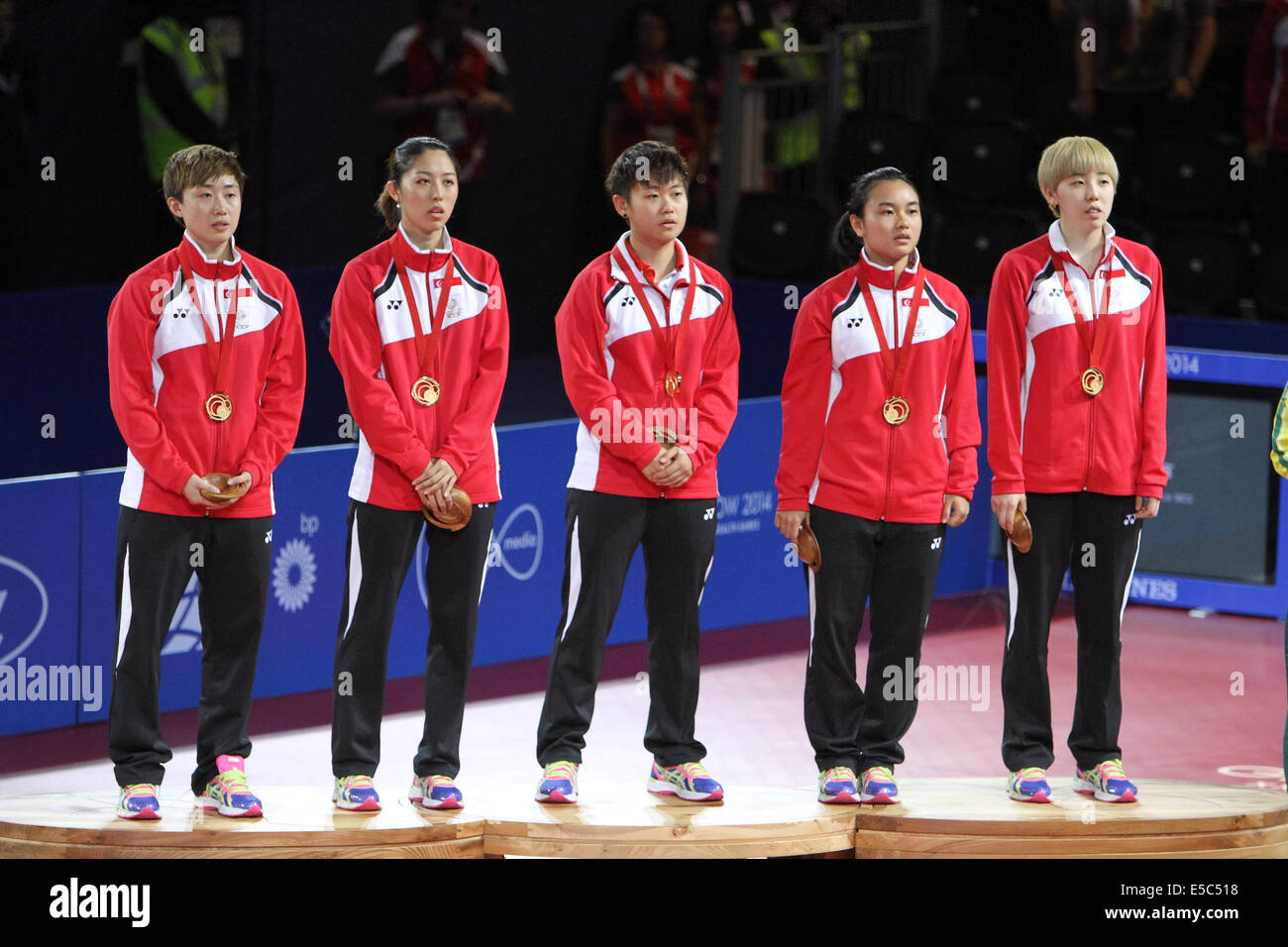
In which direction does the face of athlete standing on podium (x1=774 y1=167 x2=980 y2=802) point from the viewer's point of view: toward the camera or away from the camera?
toward the camera

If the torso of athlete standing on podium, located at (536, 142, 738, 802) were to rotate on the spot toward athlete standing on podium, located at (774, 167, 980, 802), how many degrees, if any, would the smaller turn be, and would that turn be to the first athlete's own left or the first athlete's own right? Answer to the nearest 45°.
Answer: approximately 45° to the first athlete's own left

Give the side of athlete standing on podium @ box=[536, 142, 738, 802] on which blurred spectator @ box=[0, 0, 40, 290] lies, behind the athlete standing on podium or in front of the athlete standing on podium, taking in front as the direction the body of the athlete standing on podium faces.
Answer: behind

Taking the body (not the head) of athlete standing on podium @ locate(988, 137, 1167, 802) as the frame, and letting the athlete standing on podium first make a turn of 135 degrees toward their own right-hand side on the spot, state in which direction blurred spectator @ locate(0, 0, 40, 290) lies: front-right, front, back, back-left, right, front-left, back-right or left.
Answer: front-right

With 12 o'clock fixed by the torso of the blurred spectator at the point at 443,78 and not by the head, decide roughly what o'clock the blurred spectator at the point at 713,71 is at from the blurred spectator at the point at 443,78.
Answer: the blurred spectator at the point at 713,71 is roughly at 8 o'clock from the blurred spectator at the point at 443,78.

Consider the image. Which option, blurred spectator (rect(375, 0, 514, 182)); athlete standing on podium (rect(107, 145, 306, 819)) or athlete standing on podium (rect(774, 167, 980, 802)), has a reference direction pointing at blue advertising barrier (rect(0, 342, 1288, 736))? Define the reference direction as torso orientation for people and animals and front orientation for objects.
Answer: the blurred spectator

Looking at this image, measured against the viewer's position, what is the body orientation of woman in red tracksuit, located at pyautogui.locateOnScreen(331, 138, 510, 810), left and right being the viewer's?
facing the viewer and to the right of the viewer

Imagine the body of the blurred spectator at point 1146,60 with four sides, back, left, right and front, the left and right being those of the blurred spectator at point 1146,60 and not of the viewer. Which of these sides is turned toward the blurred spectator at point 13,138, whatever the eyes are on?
right

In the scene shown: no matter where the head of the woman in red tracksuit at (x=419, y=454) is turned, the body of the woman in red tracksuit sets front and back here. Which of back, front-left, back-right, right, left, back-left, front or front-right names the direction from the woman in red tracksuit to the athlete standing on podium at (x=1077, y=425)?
front-left

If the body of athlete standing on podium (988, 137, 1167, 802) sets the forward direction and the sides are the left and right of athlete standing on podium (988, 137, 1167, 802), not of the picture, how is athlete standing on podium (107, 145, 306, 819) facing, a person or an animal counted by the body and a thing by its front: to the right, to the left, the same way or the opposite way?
the same way

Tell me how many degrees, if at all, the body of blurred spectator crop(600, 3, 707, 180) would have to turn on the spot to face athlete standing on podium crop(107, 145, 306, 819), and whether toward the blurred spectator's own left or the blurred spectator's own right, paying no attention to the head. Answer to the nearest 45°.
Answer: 0° — they already face them

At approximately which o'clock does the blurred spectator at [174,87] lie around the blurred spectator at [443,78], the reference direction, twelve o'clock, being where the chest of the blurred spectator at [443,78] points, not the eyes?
the blurred spectator at [174,87] is roughly at 3 o'clock from the blurred spectator at [443,78].

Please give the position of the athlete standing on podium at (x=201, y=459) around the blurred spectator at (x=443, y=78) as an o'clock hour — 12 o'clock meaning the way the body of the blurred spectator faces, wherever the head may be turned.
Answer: The athlete standing on podium is roughly at 12 o'clock from the blurred spectator.

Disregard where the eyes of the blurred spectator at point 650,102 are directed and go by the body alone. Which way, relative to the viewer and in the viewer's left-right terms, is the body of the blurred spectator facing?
facing the viewer

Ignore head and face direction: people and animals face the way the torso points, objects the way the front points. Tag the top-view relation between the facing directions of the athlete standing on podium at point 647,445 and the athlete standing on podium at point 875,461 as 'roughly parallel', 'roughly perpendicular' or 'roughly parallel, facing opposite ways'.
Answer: roughly parallel

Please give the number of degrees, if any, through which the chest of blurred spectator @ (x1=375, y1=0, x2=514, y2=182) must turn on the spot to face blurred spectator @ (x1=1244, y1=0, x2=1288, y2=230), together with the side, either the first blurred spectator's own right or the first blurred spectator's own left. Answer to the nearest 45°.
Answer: approximately 90° to the first blurred spectator's own left
